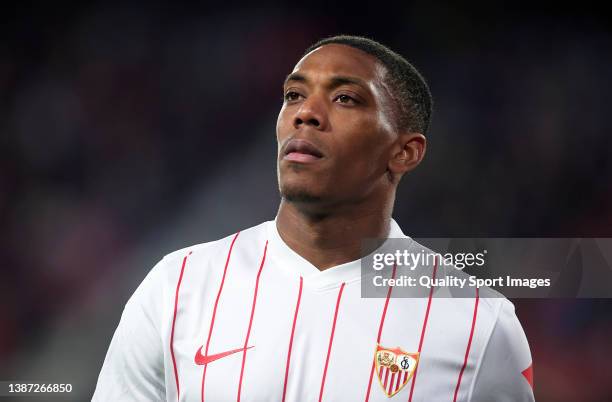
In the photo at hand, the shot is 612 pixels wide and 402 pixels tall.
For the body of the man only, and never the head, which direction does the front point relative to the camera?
toward the camera

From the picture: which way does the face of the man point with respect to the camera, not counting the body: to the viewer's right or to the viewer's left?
to the viewer's left
